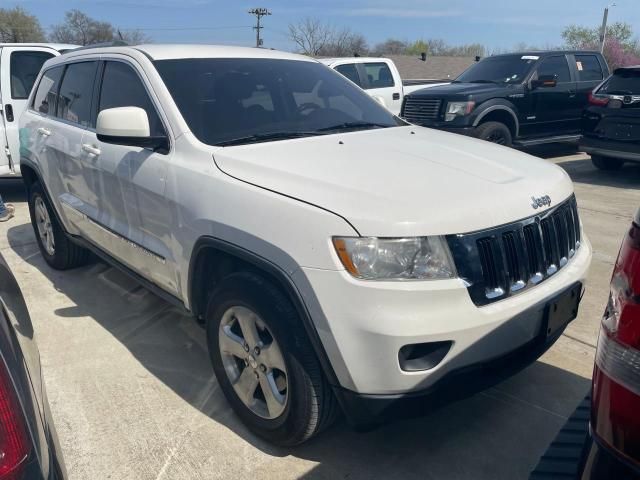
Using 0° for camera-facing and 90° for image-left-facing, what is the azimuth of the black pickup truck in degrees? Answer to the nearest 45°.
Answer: approximately 45°

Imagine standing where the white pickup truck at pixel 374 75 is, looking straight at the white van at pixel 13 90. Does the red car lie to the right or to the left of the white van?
left

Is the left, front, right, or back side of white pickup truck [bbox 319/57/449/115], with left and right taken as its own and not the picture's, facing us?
left

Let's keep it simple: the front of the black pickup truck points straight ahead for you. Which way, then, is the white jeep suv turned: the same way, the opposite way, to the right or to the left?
to the left

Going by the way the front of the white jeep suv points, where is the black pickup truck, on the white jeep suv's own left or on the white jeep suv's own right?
on the white jeep suv's own left

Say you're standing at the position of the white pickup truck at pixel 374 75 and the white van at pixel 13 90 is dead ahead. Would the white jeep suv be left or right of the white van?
left

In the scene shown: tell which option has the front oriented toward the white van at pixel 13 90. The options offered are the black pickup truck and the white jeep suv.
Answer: the black pickup truck

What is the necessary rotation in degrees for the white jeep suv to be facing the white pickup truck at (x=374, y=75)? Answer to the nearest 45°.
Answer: approximately 135° to its left
